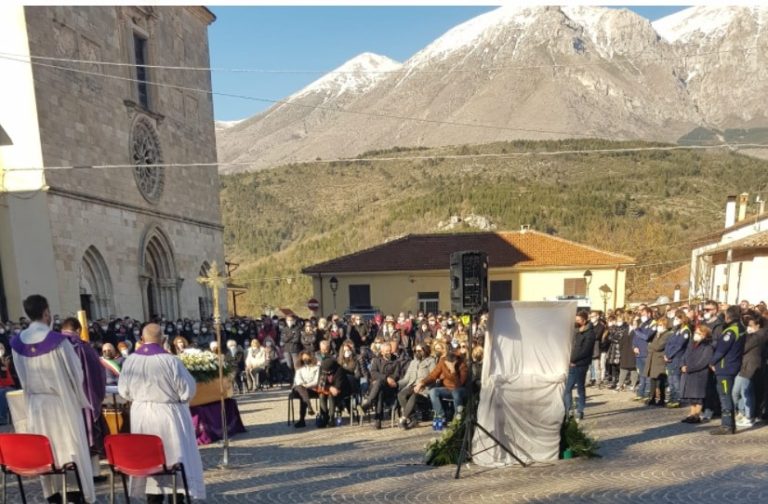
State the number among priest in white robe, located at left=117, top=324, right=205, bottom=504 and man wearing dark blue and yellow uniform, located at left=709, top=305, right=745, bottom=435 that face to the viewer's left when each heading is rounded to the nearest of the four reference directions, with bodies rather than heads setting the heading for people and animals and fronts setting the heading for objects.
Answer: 1

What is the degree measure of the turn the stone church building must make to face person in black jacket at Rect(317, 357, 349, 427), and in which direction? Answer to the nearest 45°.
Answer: approximately 45° to its right

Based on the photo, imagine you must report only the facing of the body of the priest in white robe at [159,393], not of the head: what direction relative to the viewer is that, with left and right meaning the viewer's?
facing away from the viewer

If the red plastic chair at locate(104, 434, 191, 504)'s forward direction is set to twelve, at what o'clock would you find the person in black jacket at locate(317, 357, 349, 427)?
The person in black jacket is roughly at 12 o'clock from the red plastic chair.

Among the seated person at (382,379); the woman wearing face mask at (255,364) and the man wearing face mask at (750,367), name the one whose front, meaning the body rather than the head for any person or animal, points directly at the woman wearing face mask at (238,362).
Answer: the man wearing face mask

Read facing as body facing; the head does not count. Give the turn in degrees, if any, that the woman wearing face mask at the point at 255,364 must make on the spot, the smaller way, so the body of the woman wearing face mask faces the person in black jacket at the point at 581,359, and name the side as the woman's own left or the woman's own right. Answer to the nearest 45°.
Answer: approximately 45° to the woman's own left

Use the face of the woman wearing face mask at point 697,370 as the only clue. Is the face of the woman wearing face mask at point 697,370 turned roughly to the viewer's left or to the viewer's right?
to the viewer's left

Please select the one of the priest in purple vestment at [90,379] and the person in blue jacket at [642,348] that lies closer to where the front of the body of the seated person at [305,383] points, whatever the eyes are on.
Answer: the priest in purple vestment

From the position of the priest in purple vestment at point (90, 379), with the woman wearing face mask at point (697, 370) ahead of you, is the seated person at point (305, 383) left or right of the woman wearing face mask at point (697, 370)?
left

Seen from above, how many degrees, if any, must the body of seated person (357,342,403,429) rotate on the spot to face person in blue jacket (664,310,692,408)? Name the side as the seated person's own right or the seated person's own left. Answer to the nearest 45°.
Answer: approximately 90° to the seated person's own left

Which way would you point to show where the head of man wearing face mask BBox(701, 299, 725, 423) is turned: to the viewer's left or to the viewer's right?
to the viewer's left

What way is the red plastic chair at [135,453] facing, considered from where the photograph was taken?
facing away from the viewer and to the right of the viewer
